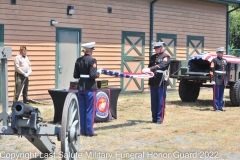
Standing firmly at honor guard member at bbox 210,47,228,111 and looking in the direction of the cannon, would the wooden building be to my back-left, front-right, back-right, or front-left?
back-right

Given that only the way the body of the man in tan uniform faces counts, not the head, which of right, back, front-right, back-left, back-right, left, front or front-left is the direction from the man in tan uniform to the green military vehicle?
front-left

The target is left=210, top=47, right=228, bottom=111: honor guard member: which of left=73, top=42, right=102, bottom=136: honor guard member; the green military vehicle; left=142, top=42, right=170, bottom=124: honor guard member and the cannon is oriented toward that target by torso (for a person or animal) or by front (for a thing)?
left=73, top=42, right=102, bottom=136: honor guard member

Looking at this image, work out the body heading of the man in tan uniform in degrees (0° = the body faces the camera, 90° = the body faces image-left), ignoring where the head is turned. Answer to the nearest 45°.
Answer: approximately 315°

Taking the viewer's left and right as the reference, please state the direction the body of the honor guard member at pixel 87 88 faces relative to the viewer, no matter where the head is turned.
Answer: facing away from the viewer and to the right of the viewer

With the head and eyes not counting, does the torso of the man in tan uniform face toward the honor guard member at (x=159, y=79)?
yes

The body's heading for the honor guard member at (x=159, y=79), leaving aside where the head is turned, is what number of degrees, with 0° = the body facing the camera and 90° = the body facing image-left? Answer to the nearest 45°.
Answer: approximately 45°

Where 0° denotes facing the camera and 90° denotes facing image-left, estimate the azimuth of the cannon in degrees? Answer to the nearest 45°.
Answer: approximately 45°

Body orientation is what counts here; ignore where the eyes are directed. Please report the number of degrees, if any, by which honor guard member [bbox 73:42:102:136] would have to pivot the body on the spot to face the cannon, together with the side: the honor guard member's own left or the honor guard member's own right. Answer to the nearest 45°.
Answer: approximately 135° to the honor guard member's own right

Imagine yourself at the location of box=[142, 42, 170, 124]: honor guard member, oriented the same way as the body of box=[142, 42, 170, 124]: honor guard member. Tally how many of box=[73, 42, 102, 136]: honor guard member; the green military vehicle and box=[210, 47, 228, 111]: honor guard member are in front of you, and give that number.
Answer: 1

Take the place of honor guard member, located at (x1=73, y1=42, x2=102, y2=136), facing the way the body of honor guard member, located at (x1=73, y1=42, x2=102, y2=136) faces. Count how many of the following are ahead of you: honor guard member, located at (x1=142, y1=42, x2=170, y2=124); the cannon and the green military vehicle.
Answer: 2

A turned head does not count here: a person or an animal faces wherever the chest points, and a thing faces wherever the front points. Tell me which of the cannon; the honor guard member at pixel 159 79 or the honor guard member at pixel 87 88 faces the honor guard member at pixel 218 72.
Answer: the honor guard member at pixel 87 88
